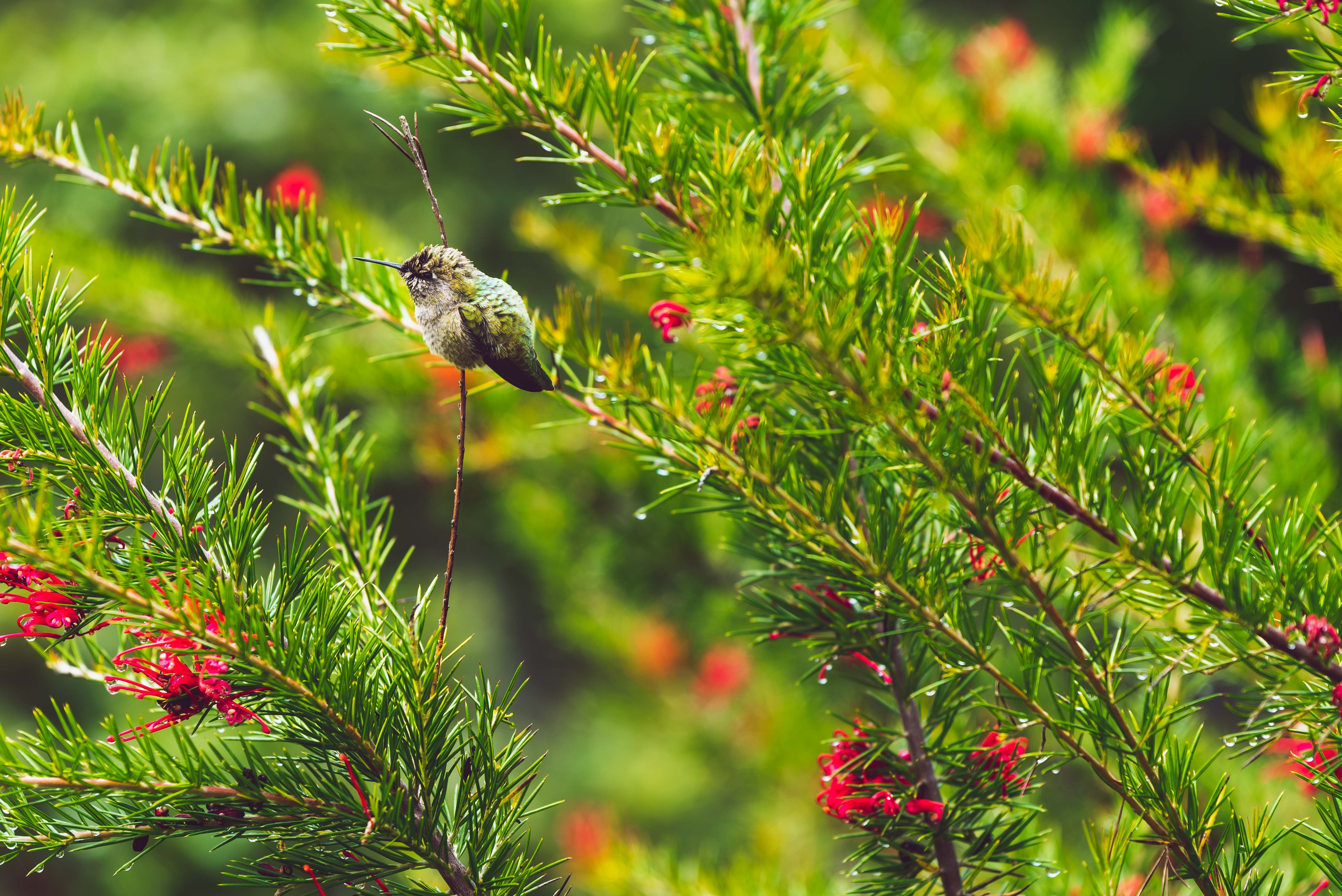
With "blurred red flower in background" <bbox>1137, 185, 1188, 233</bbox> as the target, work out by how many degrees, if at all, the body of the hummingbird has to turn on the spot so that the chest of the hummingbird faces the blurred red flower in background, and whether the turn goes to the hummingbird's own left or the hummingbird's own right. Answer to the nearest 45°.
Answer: approximately 135° to the hummingbird's own right

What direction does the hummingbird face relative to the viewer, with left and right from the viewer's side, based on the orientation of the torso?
facing to the left of the viewer

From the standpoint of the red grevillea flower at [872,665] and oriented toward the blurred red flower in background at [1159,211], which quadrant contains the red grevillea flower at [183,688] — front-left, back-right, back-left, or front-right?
back-left
